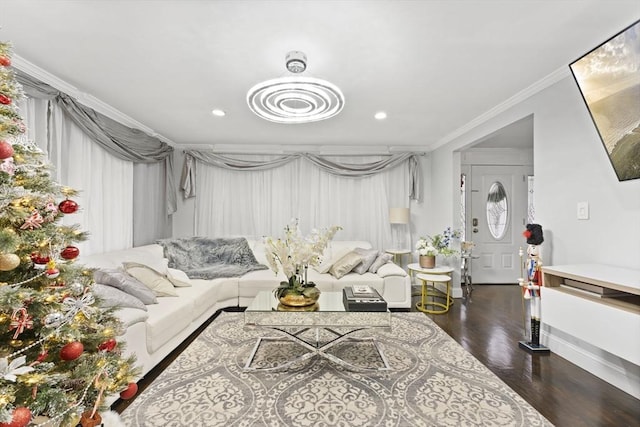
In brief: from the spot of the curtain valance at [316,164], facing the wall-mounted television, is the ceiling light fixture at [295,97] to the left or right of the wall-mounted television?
right

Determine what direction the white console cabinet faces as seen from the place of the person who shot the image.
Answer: facing the viewer and to the left of the viewer

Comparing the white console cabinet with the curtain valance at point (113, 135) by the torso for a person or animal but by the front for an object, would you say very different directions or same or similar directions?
very different directions

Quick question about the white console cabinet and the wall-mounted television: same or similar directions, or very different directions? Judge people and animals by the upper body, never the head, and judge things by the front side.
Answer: same or similar directions

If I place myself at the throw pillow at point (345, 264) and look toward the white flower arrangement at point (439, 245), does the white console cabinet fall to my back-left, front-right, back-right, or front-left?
front-right

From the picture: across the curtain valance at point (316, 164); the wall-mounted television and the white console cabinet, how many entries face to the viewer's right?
0

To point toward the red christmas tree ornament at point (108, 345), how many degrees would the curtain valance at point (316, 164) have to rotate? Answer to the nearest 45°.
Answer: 0° — it already faces it

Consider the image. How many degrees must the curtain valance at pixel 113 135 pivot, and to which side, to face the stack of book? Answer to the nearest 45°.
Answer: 0° — it already faces it

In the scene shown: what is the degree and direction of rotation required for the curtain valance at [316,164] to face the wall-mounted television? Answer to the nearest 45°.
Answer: approximately 45° to its left

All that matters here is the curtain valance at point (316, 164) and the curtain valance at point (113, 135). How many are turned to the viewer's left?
0

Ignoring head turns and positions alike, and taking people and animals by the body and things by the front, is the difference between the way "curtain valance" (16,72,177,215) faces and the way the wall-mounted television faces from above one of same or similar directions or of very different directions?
very different directions

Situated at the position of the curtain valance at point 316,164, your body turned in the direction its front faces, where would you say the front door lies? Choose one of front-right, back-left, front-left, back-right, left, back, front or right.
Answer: left

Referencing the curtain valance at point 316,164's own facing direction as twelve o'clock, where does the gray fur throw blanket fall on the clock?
The gray fur throw blanket is roughly at 2 o'clock from the curtain valance.

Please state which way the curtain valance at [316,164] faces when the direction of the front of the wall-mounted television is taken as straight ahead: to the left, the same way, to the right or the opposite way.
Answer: to the left

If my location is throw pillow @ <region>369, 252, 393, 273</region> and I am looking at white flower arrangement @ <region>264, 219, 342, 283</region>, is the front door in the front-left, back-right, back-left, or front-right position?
back-left

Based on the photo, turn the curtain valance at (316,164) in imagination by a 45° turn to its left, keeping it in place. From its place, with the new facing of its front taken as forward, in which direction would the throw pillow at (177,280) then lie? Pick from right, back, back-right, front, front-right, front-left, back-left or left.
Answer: right

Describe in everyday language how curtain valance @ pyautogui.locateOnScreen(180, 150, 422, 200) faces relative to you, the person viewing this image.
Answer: facing the viewer

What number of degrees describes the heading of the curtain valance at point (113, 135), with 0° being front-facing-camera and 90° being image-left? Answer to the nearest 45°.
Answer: approximately 315°

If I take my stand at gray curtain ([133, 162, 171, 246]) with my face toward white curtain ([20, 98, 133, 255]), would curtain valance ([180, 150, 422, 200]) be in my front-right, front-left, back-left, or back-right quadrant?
back-left
